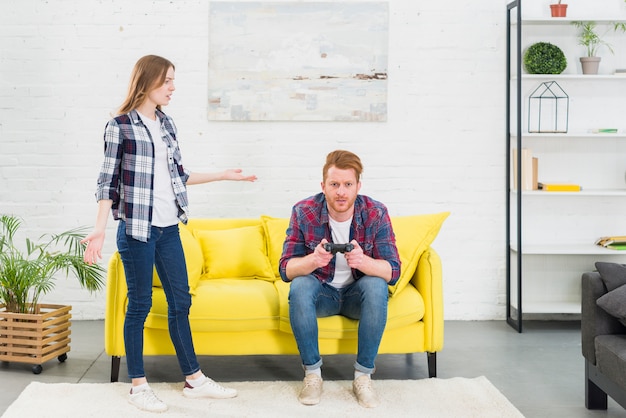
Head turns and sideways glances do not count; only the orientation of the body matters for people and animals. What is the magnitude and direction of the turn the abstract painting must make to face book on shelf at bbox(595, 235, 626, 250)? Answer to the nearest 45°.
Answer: approximately 90° to its left

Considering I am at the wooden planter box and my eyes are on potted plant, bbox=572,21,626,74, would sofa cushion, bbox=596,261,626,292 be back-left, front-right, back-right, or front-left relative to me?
front-right

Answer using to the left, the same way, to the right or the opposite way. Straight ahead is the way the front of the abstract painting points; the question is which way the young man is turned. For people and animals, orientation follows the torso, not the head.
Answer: the same way

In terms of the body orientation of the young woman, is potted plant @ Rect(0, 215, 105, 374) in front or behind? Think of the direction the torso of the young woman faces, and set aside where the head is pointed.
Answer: behind

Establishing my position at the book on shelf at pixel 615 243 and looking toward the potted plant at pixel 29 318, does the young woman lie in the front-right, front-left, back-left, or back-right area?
front-left

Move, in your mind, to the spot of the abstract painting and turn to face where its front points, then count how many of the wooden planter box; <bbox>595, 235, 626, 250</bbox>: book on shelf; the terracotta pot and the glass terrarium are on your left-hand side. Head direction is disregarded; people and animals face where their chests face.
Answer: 3

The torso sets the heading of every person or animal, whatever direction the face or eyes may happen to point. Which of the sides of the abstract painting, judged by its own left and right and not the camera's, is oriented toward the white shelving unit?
left

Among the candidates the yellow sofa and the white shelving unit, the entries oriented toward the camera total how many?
2

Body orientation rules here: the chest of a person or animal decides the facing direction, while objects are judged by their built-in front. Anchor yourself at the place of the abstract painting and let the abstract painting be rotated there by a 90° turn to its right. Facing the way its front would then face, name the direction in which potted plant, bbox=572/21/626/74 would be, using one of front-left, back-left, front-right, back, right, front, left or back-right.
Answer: back

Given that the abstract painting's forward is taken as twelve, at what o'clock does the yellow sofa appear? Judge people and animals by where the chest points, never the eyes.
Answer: The yellow sofa is roughly at 12 o'clock from the abstract painting.

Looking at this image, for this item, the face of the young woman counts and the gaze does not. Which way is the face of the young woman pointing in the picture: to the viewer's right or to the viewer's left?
to the viewer's right

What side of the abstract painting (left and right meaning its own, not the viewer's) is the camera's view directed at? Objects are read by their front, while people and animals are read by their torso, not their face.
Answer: front

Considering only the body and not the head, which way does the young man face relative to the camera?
toward the camera

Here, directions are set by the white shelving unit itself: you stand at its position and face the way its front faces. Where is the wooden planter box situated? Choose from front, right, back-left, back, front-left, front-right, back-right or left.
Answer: front-right

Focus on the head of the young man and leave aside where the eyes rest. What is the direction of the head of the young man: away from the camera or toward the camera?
toward the camera

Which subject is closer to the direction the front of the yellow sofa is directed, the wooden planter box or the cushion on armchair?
the cushion on armchair

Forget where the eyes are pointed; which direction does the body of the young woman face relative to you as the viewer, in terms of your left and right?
facing the viewer and to the right of the viewer

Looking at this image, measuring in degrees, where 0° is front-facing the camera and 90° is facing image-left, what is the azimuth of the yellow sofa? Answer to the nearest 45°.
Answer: approximately 0°

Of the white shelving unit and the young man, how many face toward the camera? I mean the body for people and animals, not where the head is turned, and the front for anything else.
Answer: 2
